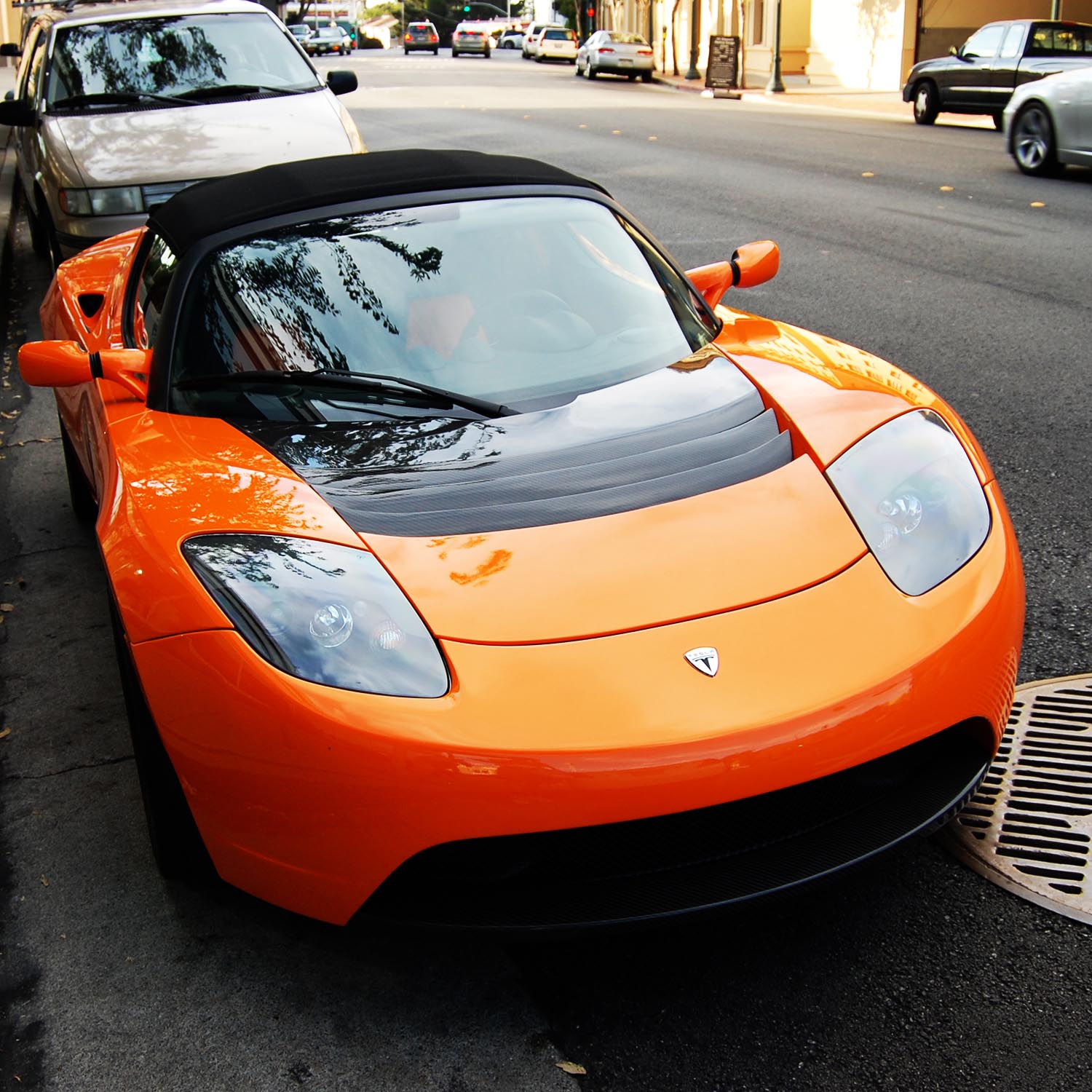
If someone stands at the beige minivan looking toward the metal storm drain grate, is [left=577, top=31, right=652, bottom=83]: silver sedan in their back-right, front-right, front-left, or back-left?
back-left

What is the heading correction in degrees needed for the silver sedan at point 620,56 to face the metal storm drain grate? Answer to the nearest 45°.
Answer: approximately 180°

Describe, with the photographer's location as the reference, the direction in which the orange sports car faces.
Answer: facing the viewer and to the right of the viewer

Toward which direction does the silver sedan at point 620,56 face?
away from the camera

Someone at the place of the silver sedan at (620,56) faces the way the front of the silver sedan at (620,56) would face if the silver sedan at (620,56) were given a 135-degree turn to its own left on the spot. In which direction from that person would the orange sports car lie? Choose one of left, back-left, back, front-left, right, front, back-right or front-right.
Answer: front-left

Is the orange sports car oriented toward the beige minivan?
no

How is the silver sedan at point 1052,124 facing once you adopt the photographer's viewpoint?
facing away from the viewer and to the left of the viewer

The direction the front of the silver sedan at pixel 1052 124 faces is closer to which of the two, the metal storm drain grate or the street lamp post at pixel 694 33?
the street lamp post

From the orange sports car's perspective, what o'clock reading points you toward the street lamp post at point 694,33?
The street lamp post is roughly at 8 o'clock from the orange sports car.

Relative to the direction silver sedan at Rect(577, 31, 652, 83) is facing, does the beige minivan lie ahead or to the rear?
to the rear

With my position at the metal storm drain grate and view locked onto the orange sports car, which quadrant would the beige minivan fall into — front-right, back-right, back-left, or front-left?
front-right

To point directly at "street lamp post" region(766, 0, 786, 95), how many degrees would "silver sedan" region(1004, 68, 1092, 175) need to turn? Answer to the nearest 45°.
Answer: approximately 45° to its right

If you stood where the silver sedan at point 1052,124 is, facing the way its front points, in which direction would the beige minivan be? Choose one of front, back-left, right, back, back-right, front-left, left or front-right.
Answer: left

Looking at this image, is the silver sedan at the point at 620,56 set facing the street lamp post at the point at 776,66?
no
